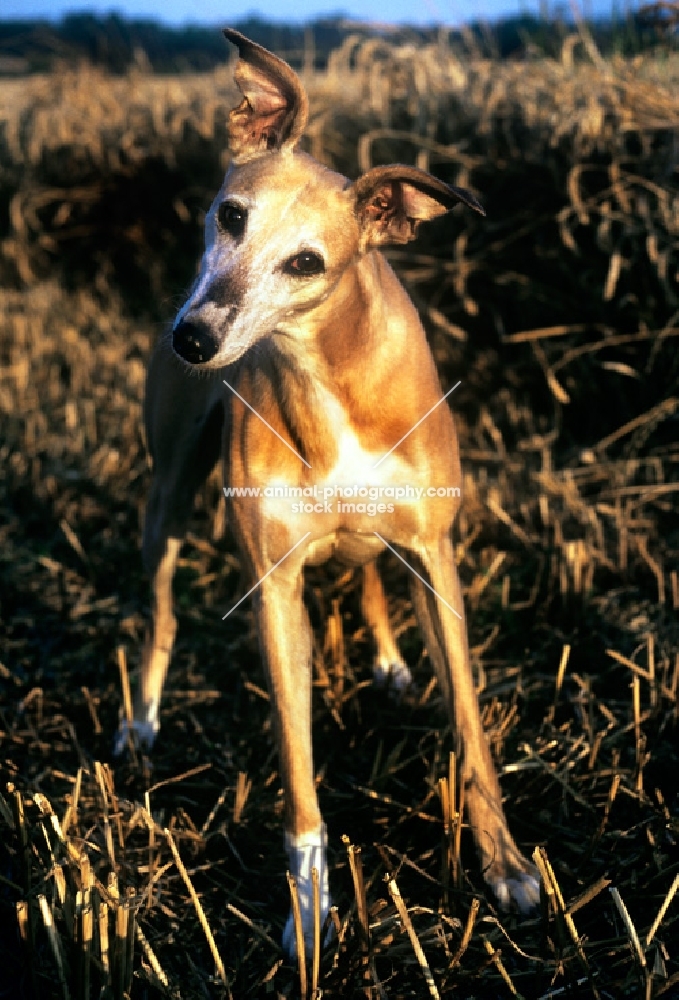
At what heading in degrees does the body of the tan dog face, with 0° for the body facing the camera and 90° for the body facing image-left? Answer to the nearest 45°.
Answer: approximately 0°
